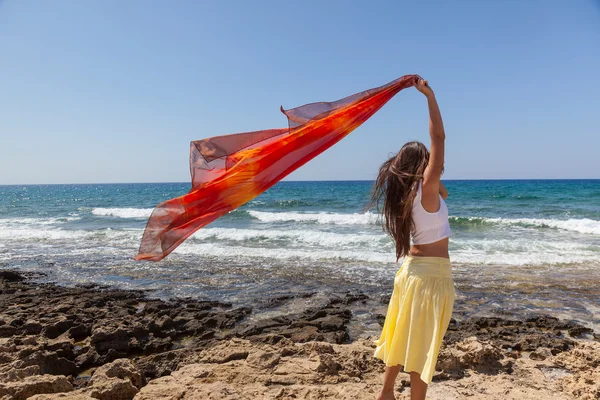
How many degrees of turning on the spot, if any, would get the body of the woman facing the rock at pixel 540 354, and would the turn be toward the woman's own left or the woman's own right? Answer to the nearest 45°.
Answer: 0° — they already face it

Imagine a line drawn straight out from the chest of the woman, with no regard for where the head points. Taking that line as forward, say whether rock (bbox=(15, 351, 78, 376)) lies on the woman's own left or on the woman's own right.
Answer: on the woman's own left

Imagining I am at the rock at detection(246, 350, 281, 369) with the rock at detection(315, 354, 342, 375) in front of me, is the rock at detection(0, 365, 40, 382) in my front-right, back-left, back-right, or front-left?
back-right

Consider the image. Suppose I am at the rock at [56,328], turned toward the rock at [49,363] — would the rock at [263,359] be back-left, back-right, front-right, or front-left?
front-left

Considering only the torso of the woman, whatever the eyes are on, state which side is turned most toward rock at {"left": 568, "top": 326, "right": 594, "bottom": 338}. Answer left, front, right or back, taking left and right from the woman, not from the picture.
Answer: front

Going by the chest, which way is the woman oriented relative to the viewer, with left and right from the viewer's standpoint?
facing away from the viewer and to the right of the viewer

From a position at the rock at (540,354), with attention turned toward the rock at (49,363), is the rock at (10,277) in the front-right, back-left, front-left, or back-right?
front-right

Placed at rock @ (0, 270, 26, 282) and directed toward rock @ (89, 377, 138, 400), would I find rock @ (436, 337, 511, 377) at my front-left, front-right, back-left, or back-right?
front-left

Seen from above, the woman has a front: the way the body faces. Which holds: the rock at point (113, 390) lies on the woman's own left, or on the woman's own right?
on the woman's own left

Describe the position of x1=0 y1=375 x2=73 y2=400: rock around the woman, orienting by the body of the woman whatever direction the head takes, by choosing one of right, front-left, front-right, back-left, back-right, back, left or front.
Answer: back-left

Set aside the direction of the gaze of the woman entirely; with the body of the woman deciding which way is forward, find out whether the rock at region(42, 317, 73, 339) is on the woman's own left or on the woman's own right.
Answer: on the woman's own left

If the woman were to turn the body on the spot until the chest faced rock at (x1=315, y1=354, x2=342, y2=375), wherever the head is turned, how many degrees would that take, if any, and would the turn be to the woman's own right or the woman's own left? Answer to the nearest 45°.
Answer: approximately 90° to the woman's own left
